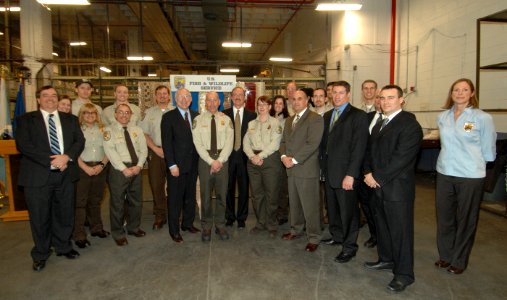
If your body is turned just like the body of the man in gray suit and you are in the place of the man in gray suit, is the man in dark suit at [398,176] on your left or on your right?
on your left

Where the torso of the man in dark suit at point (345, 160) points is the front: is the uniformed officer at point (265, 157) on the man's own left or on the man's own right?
on the man's own right

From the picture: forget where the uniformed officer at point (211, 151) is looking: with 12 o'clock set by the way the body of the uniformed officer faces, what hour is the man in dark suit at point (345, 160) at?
The man in dark suit is roughly at 10 o'clock from the uniformed officer.

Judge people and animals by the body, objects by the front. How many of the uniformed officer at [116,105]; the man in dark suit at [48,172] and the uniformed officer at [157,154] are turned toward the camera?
3

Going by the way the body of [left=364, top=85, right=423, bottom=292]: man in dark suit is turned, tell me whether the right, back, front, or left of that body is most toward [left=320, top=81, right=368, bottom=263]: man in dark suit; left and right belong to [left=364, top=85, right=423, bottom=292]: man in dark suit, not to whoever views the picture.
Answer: right

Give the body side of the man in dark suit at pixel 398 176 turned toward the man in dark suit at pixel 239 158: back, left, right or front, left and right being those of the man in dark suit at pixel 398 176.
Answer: right

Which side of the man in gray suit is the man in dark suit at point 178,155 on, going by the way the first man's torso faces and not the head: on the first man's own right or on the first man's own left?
on the first man's own right

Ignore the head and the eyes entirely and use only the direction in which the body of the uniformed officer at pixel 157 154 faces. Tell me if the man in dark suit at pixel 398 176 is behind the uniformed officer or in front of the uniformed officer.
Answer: in front

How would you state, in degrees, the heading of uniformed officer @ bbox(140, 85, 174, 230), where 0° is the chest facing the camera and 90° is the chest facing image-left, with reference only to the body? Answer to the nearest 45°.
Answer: approximately 0°
